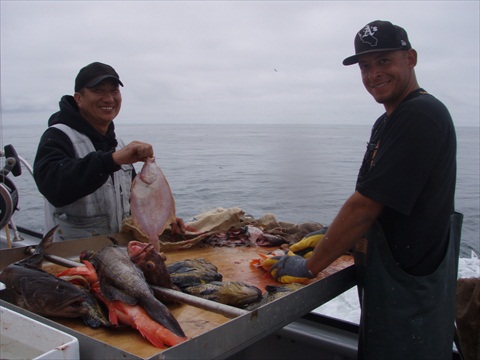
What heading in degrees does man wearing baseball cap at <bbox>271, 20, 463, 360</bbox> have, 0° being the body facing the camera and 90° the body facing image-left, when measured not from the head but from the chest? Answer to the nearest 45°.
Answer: approximately 90°

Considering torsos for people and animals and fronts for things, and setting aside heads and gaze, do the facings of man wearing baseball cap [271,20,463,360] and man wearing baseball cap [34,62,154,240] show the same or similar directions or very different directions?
very different directions

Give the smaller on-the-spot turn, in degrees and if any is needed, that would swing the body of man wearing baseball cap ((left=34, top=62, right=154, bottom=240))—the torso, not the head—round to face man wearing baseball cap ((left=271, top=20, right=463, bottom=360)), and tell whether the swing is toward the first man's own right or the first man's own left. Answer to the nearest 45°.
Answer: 0° — they already face them

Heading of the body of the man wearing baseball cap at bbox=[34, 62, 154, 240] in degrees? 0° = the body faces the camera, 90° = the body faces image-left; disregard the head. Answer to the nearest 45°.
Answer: approximately 315°

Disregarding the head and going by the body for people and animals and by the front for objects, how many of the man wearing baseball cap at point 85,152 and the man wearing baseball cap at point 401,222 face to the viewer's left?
1

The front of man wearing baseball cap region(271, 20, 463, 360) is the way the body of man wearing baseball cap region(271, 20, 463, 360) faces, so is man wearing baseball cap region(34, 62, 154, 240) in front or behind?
in front
